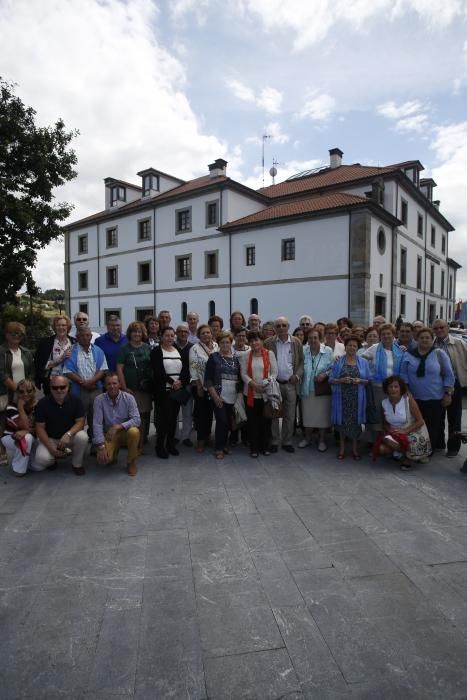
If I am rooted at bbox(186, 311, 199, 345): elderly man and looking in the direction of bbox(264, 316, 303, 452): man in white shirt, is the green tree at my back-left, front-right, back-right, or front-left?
back-left

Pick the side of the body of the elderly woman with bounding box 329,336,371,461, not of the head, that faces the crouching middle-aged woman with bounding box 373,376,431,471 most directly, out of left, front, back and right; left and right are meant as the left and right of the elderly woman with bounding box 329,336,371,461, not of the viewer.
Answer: left

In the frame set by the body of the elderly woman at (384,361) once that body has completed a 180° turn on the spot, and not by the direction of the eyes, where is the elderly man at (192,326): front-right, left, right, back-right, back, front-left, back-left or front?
left

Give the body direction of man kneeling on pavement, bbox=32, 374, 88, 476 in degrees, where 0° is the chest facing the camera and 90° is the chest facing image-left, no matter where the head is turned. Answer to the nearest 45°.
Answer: approximately 0°

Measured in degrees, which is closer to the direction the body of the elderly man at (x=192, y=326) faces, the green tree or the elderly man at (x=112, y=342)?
the elderly man

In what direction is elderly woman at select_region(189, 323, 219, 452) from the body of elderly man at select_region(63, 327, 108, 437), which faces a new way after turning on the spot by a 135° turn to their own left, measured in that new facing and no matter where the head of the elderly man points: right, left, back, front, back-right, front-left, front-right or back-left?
front-right

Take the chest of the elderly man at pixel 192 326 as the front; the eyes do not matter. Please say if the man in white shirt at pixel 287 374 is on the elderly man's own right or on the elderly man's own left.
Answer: on the elderly man's own left

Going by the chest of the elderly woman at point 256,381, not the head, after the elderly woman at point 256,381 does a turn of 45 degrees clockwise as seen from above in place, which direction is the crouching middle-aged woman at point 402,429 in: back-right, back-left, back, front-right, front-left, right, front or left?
back-left

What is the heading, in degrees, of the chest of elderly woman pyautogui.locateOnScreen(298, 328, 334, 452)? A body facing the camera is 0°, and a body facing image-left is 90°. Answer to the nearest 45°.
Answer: approximately 0°
